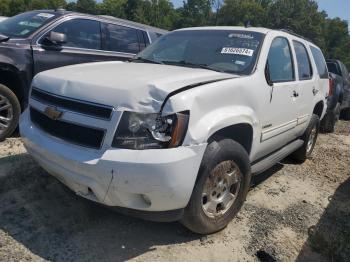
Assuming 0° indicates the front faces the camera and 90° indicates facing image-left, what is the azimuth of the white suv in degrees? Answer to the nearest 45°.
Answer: approximately 45°
